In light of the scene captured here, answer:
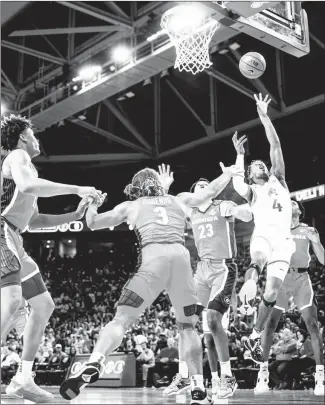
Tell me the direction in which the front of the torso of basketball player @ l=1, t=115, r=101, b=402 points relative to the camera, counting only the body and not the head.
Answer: to the viewer's right

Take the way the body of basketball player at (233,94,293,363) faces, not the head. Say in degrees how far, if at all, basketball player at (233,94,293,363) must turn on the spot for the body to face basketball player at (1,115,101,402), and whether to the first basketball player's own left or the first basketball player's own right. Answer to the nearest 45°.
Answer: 0° — they already face them

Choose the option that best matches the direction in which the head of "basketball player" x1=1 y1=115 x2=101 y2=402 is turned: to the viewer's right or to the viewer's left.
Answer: to the viewer's right

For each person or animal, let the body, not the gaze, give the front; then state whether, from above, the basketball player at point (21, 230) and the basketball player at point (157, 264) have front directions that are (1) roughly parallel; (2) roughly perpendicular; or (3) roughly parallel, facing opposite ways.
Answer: roughly perpendicular

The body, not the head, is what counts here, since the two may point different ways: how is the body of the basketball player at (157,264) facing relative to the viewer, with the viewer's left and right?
facing away from the viewer

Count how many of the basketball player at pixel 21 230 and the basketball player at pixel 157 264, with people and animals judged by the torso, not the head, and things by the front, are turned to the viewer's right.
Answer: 1

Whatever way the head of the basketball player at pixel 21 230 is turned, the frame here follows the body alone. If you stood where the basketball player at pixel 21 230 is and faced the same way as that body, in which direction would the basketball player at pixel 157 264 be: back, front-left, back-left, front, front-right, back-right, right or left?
front

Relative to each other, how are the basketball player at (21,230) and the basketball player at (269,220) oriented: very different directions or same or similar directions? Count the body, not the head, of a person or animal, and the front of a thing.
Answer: very different directions

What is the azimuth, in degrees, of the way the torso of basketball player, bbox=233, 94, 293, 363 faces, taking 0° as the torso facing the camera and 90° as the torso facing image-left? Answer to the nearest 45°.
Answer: approximately 45°

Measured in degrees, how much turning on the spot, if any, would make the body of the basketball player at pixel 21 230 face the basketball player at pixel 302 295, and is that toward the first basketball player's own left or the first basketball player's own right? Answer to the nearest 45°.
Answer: approximately 45° to the first basketball player's own left

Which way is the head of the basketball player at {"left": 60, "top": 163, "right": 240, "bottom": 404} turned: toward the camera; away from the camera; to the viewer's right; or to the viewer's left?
away from the camera

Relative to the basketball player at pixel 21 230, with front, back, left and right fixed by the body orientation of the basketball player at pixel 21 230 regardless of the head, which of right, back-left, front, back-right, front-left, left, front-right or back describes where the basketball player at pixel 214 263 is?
front-left
